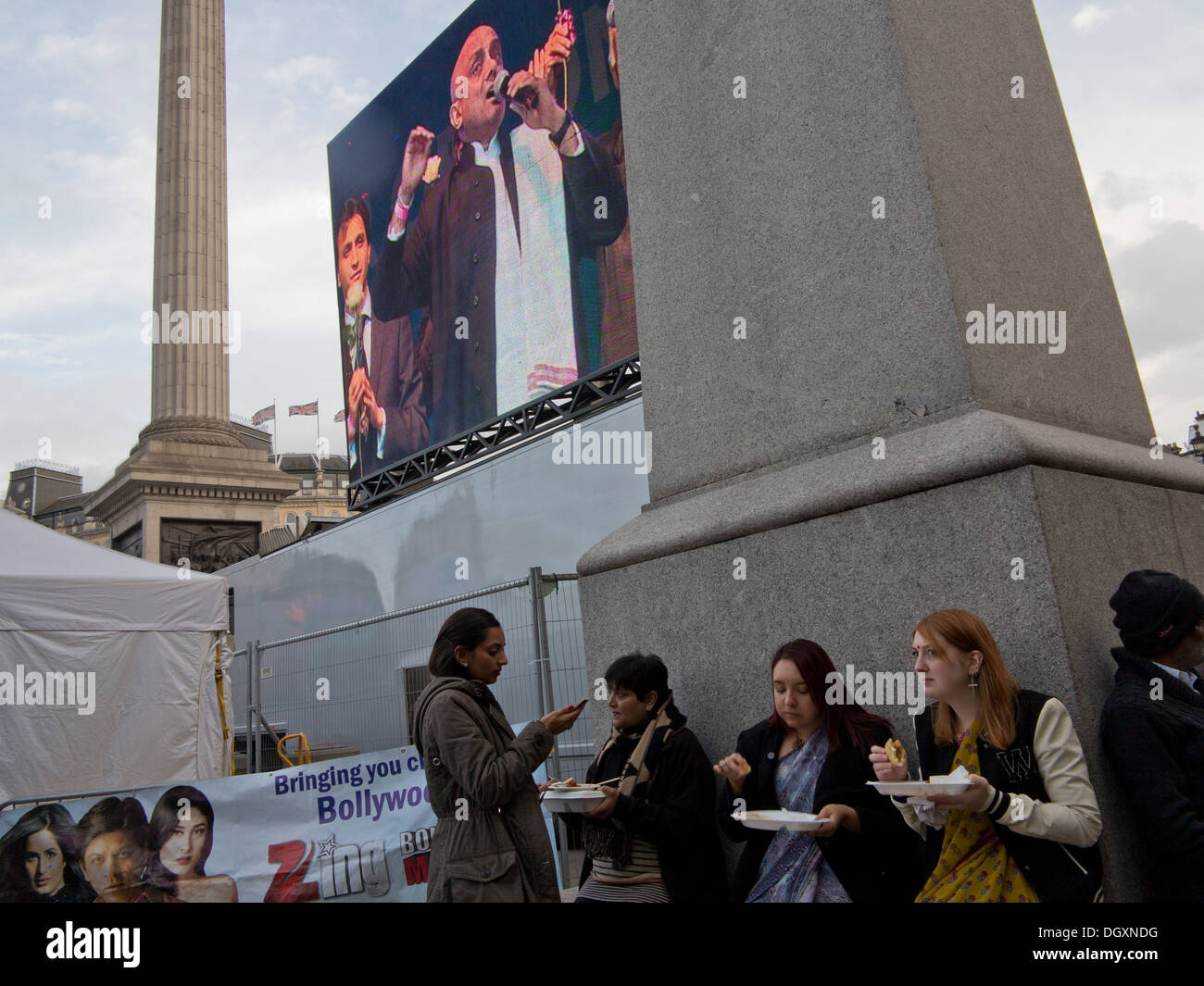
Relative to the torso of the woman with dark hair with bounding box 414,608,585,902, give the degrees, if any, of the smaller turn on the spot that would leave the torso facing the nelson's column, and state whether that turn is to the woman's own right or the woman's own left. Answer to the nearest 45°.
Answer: approximately 90° to the woman's own left

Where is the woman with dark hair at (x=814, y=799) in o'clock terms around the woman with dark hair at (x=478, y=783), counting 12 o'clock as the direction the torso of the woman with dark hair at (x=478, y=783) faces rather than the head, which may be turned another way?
the woman with dark hair at (x=814, y=799) is roughly at 1 o'clock from the woman with dark hair at (x=478, y=783).

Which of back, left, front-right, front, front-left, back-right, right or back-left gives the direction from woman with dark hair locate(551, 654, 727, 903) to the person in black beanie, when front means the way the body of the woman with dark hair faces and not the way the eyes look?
left

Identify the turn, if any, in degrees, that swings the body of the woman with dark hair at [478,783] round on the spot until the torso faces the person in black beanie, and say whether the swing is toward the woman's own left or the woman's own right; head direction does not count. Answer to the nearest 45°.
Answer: approximately 45° to the woman's own right

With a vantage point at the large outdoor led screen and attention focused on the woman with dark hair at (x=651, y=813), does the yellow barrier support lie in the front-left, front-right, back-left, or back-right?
front-right

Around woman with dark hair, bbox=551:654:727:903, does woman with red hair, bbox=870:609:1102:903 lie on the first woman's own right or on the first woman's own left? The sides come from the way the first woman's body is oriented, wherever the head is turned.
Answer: on the first woman's own left

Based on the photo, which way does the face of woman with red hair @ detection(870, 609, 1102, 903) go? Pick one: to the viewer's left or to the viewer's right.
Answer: to the viewer's left

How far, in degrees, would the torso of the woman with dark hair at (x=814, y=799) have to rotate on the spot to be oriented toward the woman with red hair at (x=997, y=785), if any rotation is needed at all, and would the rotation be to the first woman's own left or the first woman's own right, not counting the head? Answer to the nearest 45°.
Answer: approximately 90° to the first woman's own left

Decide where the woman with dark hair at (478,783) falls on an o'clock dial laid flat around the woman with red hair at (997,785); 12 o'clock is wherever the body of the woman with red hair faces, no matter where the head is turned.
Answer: The woman with dark hair is roughly at 2 o'clock from the woman with red hair.

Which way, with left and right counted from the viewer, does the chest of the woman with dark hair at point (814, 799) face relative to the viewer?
facing the viewer and to the left of the viewer

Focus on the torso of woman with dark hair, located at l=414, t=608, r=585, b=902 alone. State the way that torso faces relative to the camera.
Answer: to the viewer's right

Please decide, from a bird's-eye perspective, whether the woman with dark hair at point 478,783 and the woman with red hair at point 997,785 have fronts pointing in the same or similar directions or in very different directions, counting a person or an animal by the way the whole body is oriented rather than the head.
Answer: very different directions

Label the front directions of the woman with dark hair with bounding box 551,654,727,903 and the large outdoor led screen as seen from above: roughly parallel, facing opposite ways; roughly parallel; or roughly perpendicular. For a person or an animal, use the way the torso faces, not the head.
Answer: roughly parallel

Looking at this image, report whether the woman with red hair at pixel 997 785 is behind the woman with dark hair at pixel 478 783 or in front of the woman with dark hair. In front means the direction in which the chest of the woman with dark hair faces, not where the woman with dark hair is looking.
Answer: in front
